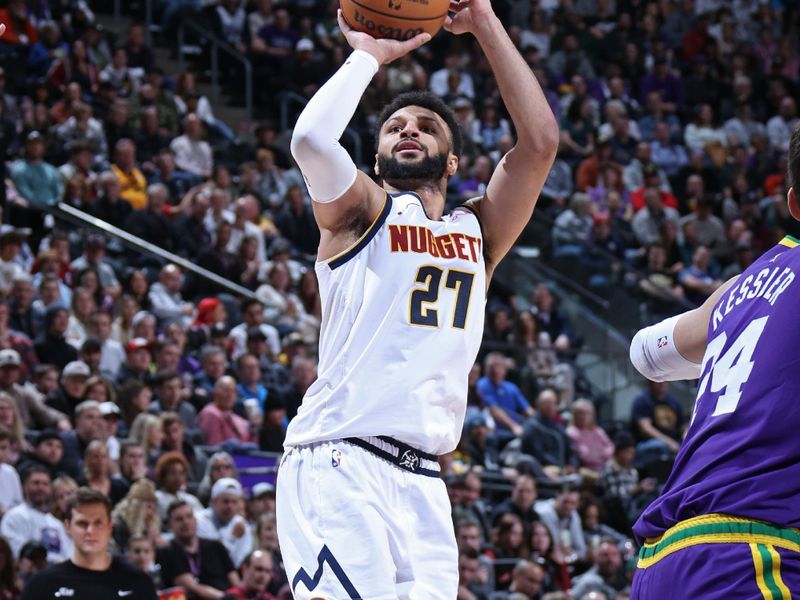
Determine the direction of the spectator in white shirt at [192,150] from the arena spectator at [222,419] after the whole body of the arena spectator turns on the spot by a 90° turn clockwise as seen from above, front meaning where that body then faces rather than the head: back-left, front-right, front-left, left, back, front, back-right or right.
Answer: back-right

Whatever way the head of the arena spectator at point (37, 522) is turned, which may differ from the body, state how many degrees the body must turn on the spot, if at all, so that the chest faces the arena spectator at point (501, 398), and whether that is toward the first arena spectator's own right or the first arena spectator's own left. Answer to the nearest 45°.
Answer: approximately 90° to the first arena spectator's own left

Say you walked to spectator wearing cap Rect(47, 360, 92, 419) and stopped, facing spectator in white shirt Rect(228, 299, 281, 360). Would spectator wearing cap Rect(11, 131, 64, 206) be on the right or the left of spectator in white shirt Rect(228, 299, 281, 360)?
left

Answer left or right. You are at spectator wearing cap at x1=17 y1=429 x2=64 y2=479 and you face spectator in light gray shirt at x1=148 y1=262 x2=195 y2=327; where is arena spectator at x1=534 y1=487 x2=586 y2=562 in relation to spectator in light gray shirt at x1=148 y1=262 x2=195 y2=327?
right

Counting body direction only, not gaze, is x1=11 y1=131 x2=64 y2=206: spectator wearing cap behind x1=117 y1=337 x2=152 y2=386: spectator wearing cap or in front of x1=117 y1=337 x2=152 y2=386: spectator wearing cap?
behind

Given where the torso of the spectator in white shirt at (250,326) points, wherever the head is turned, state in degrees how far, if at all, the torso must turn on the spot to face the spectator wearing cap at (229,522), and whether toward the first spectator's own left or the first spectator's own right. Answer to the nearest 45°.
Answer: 0° — they already face them

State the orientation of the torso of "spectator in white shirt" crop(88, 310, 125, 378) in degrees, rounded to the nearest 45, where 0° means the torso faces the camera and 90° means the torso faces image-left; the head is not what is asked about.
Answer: approximately 315°
